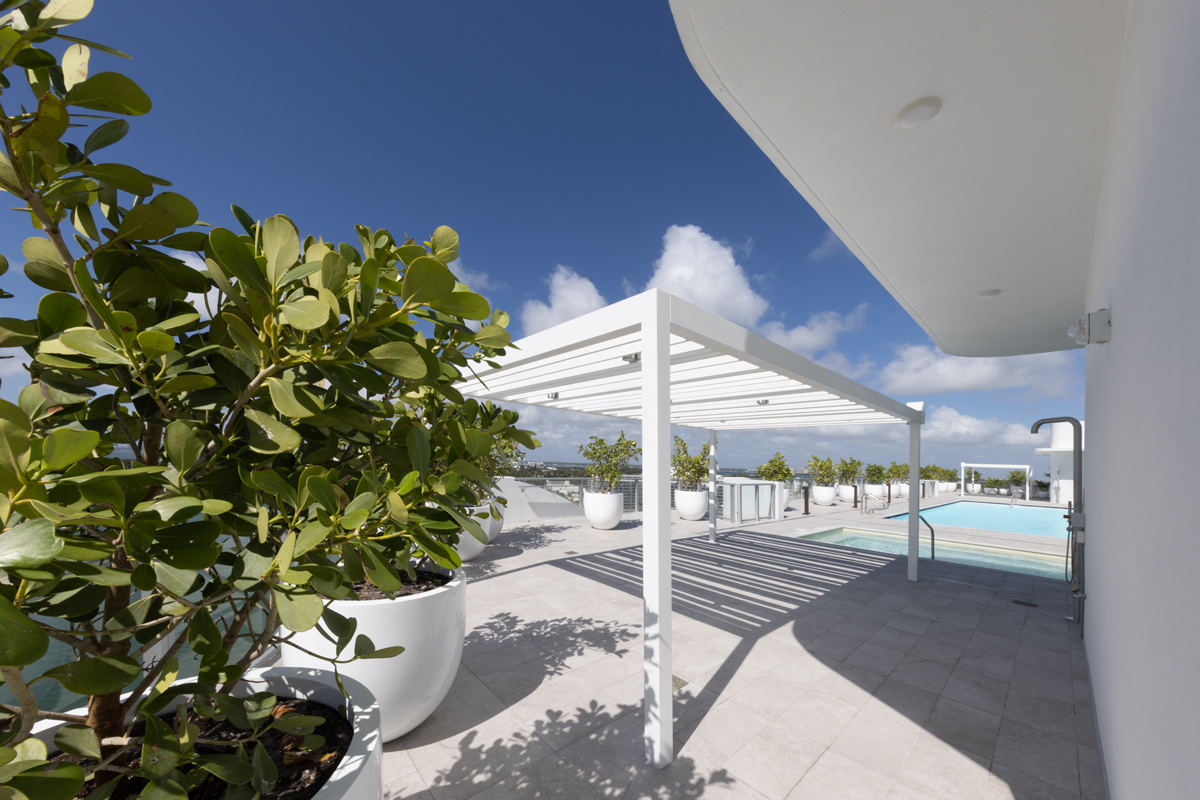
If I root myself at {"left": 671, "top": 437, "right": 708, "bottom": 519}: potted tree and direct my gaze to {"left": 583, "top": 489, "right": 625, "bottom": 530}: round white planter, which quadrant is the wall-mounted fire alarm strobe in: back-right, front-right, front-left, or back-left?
front-left

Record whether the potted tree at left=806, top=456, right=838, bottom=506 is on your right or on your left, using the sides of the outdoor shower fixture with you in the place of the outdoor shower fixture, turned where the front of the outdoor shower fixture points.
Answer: on your right

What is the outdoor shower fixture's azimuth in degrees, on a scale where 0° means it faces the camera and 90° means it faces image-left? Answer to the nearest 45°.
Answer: approximately 90°

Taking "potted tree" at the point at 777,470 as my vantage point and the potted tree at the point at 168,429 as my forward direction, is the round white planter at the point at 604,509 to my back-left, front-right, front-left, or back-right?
front-right

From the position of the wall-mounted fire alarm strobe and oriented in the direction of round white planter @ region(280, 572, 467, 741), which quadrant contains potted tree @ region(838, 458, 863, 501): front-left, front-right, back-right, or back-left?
back-right

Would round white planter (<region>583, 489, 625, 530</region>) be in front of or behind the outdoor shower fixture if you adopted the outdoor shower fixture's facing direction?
in front

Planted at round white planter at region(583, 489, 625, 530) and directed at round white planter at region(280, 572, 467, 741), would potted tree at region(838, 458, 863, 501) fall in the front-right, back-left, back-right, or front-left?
back-left

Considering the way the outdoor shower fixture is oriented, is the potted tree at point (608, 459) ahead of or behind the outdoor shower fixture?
ahead

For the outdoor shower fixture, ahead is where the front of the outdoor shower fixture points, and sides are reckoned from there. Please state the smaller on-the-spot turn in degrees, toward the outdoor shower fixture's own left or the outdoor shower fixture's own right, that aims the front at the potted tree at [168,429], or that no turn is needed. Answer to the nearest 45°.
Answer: approximately 90° to the outdoor shower fixture's own left

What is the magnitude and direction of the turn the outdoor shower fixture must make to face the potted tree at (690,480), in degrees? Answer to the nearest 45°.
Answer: approximately 45° to its right

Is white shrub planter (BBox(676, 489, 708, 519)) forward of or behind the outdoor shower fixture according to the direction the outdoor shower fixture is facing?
forward

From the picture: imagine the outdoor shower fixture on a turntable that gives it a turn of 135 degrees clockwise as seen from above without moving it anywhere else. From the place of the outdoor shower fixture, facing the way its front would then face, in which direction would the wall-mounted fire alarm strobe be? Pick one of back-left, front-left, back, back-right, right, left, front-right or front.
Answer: back-right

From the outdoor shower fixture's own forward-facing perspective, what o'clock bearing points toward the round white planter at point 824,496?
The round white planter is roughly at 2 o'clock from the outdoor shower fixture.

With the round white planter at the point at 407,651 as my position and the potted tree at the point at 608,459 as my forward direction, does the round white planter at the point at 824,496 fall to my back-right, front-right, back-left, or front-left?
front-right
